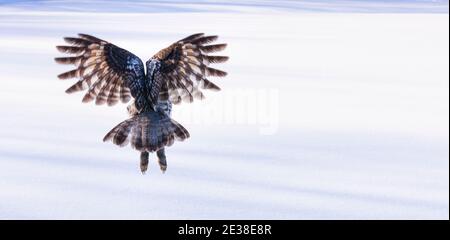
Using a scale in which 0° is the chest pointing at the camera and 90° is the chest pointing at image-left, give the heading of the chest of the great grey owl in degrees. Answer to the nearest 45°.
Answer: approximately 180°
